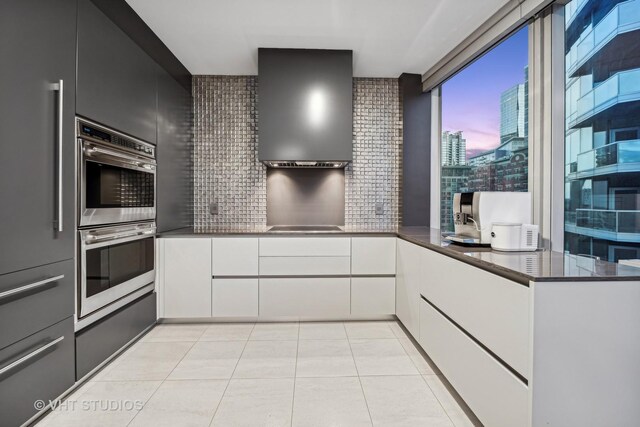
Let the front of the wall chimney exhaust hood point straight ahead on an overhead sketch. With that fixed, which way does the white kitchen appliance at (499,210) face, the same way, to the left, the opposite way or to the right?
to the right

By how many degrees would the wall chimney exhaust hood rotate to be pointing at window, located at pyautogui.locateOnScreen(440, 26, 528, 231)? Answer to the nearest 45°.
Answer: approximately 90° to its left

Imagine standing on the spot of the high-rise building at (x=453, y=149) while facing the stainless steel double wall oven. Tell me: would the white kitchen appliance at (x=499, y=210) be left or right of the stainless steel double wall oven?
left

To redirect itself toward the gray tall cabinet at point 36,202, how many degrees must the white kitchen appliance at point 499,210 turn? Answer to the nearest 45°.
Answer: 0° — it already faces it

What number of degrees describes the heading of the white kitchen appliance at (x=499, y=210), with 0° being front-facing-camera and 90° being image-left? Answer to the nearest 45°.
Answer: approximately 45°

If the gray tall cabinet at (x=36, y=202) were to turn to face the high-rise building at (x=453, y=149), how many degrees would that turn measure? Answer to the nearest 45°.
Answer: approximately 45° to its left

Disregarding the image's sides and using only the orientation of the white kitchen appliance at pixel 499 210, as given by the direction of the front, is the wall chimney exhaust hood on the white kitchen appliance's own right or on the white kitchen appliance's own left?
on the white kitchen appliance's own right

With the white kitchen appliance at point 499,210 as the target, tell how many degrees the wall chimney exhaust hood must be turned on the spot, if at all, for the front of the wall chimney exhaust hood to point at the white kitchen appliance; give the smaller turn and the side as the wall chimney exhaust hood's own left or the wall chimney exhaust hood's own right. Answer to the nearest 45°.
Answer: approximately 45° to the wall chimney exhaust hood's own left
